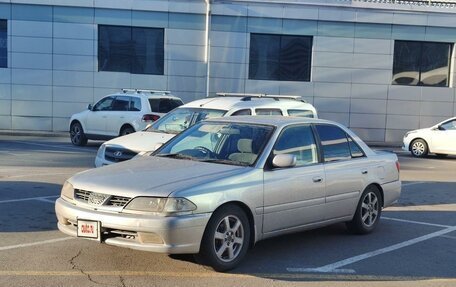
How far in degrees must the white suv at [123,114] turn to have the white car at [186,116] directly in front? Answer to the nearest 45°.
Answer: approximately 135° to its left

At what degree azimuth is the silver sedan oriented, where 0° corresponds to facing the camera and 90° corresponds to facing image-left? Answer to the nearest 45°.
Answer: approximately 45°

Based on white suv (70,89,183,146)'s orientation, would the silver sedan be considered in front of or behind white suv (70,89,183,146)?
behind

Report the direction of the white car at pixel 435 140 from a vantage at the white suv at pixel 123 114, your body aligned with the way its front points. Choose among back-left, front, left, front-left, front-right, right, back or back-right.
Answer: back-right

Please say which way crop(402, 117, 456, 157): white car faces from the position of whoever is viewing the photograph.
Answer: facing to the left of the viewer

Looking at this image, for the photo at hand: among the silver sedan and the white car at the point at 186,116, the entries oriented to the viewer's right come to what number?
0

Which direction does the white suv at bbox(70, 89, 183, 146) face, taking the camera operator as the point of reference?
facing away from the viewer and to the left of the viewer

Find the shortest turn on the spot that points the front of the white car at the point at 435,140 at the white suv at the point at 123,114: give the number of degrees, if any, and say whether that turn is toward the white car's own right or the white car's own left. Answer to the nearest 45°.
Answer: approximately 45° to the white car's own left

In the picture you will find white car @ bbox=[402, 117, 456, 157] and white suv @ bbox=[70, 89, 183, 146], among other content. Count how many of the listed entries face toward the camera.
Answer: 0

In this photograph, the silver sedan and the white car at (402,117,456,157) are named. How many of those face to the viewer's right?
0
